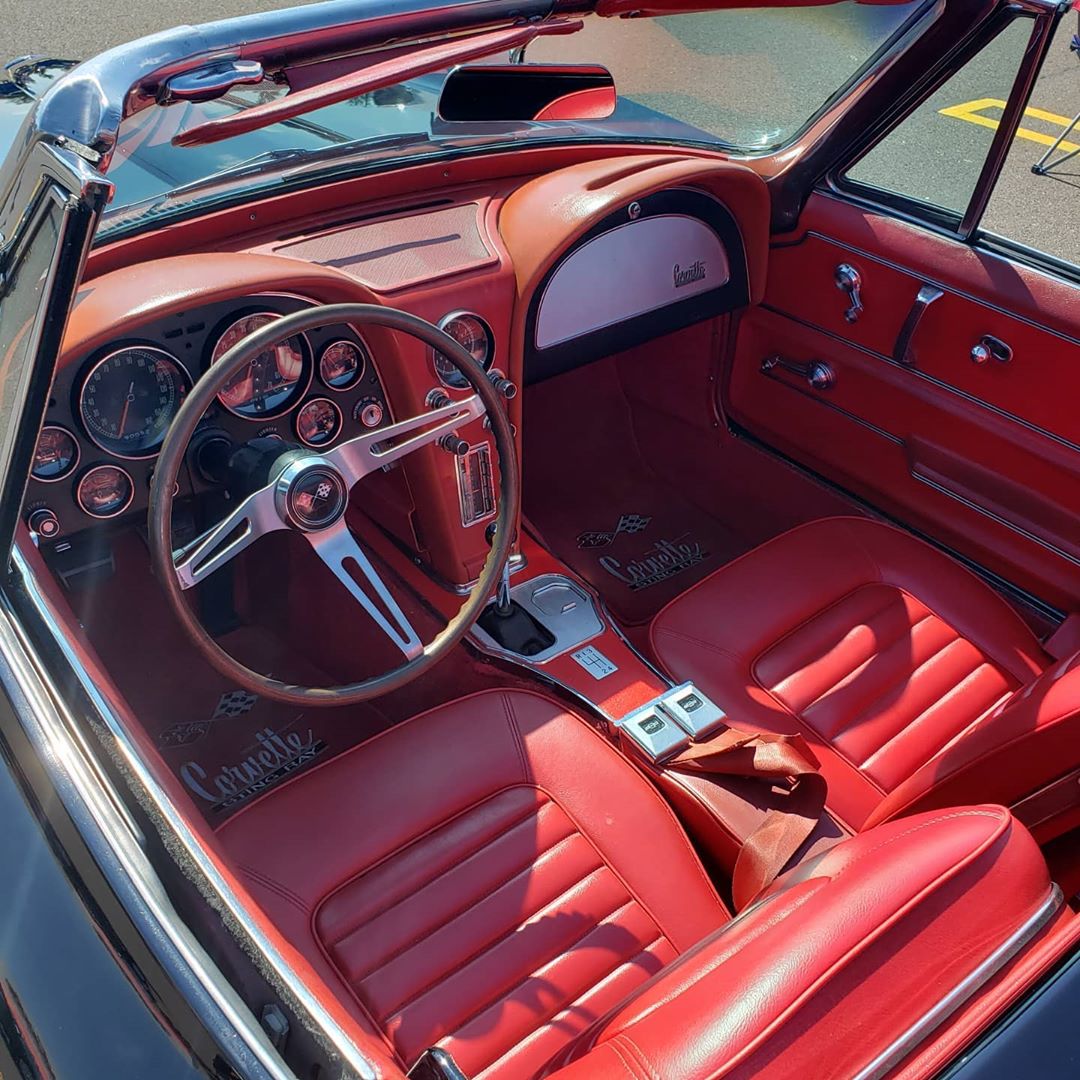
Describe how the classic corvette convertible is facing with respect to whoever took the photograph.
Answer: facing away from the viewer and to the left of the viewer
